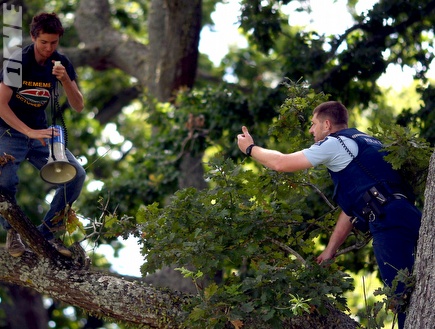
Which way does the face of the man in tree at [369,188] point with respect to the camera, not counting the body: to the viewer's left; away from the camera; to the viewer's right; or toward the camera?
to the viewer's left

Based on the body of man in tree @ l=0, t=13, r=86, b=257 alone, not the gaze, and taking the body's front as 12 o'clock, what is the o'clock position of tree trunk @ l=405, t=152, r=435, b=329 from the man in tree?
The tree trunk is roughly at 11 o'clock from the man in tree.

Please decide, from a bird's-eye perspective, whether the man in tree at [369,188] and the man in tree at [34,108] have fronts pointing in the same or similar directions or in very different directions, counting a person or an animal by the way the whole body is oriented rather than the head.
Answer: very different directions

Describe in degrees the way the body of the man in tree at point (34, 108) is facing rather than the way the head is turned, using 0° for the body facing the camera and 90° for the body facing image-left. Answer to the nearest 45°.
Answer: approximately 315°

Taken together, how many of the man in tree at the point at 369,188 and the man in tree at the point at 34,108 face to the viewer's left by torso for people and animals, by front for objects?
1

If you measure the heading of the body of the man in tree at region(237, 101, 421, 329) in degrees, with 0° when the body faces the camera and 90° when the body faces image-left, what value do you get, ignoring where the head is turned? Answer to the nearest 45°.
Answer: approximately 90°

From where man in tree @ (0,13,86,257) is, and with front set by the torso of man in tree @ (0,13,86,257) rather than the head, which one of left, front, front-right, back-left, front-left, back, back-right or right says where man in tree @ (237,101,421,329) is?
front-left

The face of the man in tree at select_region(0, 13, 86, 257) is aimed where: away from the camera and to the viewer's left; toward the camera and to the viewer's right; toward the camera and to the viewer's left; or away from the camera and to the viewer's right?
toward the camera and to the viewer's right
